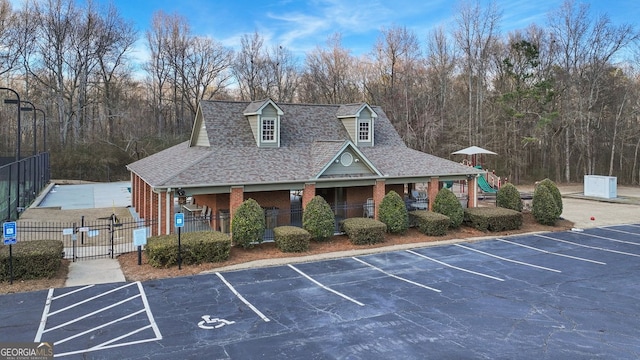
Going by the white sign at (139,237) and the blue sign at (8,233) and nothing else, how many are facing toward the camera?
2

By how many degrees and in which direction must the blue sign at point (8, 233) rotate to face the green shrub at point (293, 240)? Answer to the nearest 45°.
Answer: approximately 90° to its left

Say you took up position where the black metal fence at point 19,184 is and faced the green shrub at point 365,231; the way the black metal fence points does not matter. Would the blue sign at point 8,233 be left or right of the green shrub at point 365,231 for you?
right

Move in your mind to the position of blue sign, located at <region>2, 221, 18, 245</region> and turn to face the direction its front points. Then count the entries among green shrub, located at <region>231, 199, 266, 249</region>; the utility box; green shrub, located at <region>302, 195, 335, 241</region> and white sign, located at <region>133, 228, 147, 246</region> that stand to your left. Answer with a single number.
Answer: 4

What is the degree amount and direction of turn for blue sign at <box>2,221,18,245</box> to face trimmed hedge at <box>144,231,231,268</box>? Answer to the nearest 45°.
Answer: approximately 90° to its left

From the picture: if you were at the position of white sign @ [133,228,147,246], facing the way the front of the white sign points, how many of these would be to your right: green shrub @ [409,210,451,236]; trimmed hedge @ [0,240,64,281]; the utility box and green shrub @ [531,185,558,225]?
1

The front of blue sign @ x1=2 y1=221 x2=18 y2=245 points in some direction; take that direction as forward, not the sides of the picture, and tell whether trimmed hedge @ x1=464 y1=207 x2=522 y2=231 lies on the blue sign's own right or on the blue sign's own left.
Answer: on the blue sign's own left

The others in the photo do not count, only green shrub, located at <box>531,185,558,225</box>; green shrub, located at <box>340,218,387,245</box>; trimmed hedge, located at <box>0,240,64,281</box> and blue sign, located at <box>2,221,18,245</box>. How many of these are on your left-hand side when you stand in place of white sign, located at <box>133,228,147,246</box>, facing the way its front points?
2

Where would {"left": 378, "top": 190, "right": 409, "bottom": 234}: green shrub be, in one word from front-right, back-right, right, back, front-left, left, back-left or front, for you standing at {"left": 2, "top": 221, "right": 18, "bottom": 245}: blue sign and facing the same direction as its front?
left

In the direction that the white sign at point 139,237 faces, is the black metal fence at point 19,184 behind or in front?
behind

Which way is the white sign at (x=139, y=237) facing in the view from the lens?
facing the viewer

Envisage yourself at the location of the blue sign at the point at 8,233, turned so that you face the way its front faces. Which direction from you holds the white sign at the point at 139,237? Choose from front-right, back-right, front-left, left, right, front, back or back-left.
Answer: left

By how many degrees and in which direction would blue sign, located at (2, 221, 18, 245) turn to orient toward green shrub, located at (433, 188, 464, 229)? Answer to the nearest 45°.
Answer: approximately 90° to its left
